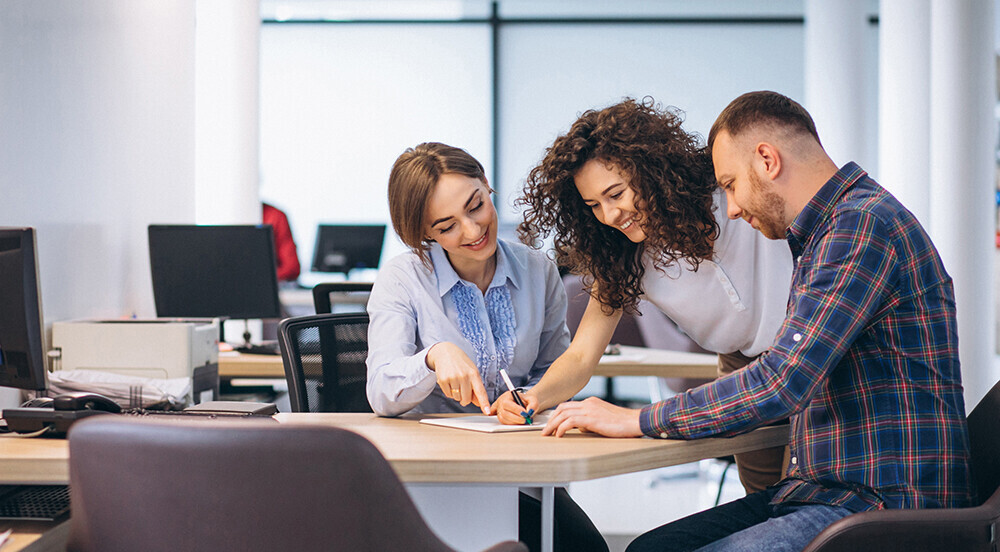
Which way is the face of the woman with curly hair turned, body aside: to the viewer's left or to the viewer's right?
to the viewer's left

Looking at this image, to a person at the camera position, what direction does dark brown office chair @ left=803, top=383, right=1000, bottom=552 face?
facing to the left of the viewer

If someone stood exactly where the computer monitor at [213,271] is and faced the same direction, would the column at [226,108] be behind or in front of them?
behind

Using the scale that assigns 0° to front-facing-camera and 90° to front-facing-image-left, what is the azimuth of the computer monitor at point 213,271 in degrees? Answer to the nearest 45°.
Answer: approximately 0°
